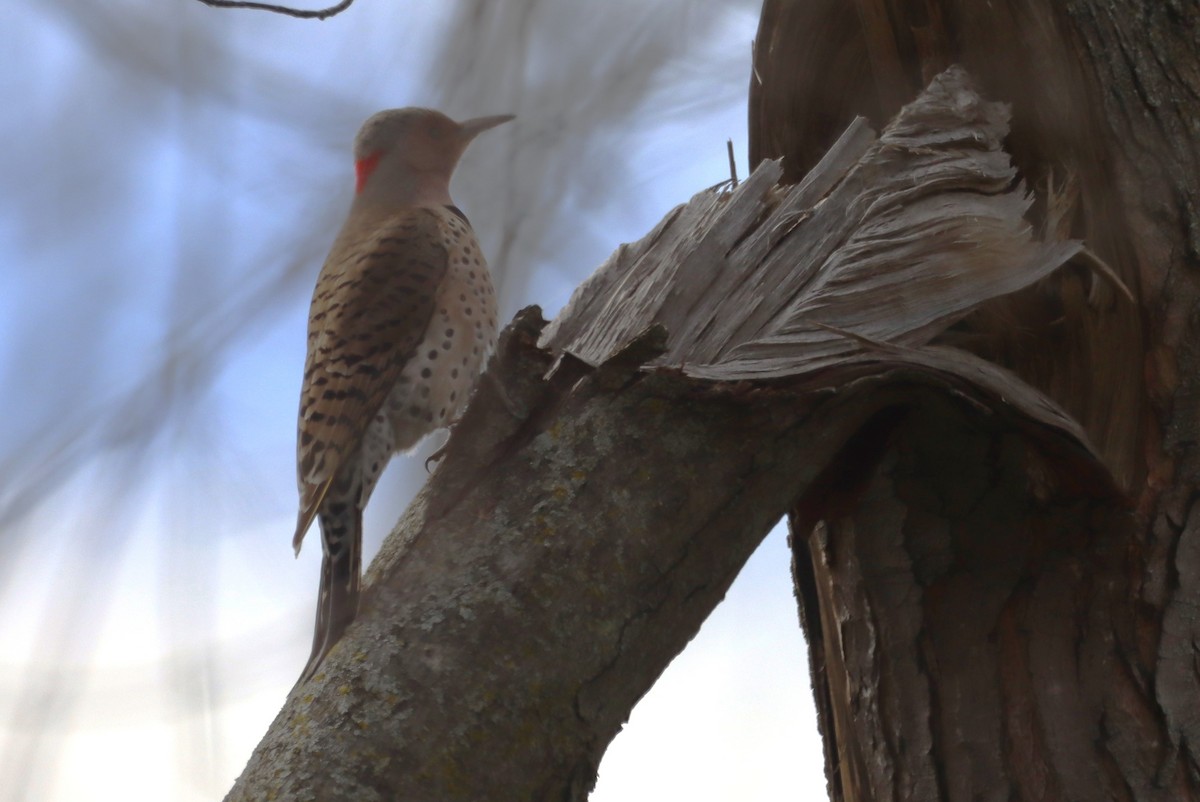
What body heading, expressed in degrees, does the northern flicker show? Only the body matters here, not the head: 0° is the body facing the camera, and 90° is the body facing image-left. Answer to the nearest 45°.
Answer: approximately 270°
